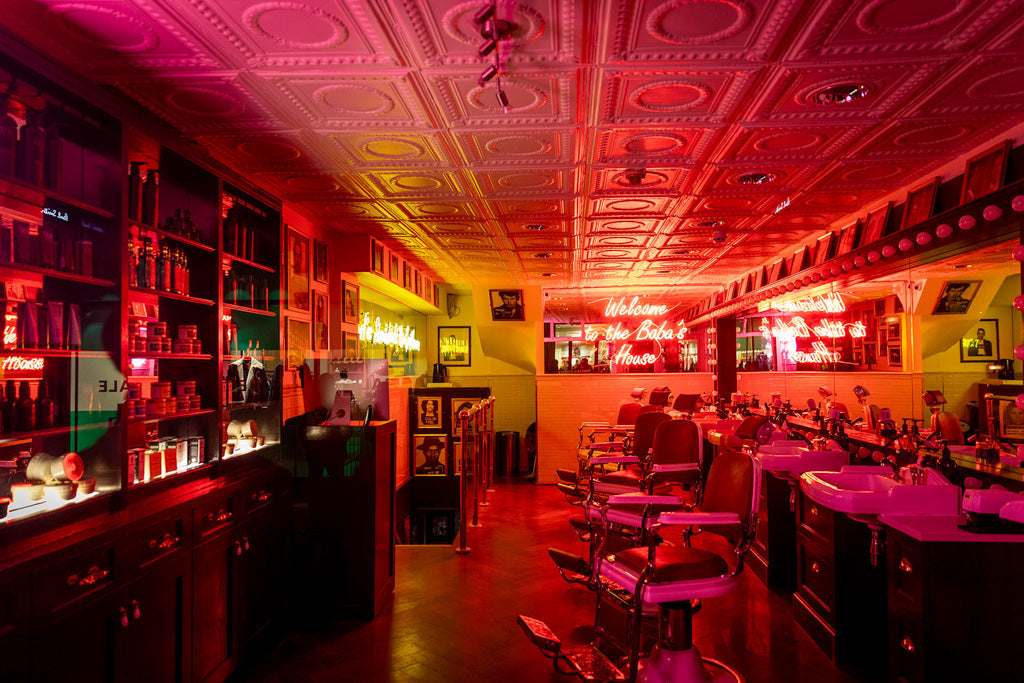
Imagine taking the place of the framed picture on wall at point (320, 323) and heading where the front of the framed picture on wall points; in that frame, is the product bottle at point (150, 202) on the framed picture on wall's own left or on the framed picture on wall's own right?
on the framed picture on wall's own right

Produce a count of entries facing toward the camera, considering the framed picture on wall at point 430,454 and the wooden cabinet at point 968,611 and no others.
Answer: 1

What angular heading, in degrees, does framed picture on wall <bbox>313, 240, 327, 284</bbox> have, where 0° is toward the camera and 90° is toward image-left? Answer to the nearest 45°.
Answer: approximately 315°

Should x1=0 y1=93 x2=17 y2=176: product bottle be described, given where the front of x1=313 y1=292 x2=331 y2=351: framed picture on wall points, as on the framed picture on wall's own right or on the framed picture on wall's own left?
on the framed picture on wall's own right

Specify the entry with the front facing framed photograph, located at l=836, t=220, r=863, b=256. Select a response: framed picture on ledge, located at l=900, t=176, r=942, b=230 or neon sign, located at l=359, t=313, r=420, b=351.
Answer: the neon sign

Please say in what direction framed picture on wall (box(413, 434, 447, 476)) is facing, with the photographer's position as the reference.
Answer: facing the viewer

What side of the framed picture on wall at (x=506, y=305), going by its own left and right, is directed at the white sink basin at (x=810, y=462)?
front

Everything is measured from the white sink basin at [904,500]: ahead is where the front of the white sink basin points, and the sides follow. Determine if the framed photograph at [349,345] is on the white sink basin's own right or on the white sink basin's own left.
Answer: on the white sink basin's own right

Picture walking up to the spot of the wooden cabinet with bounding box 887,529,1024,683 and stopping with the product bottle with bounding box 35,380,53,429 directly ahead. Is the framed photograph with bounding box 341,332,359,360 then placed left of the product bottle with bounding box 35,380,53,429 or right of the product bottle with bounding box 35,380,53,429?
right

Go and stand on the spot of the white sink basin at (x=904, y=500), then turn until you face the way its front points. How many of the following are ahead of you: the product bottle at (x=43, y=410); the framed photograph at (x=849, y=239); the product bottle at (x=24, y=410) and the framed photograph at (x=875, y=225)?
2

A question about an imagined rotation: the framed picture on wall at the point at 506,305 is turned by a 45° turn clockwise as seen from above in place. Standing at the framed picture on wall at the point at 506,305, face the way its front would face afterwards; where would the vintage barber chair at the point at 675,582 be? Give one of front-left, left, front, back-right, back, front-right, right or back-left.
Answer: front-left

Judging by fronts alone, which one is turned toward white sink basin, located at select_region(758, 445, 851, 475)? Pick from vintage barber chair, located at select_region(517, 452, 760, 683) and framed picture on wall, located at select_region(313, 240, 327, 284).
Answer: the framed picture on wall

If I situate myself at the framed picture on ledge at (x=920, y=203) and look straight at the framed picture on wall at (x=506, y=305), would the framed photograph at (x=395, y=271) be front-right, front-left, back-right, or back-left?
front-left

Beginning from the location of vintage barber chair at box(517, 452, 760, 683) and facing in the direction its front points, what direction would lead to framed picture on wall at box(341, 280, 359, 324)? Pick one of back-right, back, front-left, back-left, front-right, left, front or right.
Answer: right

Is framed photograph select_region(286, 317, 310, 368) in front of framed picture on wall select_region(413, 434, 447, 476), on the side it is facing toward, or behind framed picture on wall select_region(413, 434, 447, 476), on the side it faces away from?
in front

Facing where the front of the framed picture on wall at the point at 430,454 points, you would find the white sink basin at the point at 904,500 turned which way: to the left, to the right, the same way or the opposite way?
to the right

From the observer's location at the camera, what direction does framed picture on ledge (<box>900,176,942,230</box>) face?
facing the viewer and to the left of the viewer

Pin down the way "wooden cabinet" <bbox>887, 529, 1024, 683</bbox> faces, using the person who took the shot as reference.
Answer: facing to the left of the viewer

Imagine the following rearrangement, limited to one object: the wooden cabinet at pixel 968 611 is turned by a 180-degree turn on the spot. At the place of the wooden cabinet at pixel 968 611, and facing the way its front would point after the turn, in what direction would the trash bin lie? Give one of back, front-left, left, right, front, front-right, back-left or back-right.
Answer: back-left

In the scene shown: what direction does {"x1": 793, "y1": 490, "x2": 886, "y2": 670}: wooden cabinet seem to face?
to the viewer's left

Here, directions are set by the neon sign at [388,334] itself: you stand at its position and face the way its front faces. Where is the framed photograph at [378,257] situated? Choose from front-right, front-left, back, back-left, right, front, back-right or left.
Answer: front-right
